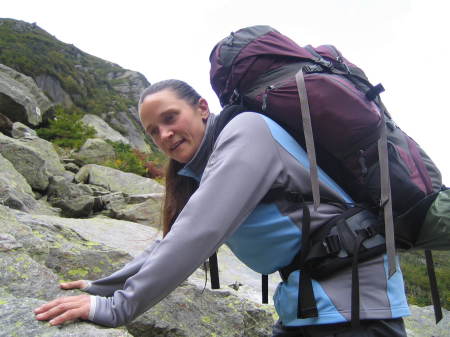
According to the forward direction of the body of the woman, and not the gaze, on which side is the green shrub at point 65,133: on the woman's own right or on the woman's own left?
on the woman's own right

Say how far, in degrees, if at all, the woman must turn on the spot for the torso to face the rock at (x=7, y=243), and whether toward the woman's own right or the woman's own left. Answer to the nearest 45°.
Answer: approximately 45° to the woman's own right

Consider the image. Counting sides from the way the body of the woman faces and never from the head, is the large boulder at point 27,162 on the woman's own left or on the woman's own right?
on the woman's own right

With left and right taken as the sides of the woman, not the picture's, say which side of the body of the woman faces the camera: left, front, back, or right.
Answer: left

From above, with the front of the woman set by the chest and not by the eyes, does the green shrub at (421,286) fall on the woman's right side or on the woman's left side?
on the woman's right side

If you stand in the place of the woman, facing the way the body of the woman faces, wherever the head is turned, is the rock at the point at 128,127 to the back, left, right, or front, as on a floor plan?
right

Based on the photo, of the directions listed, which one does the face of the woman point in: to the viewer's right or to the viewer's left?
to the viewer's left

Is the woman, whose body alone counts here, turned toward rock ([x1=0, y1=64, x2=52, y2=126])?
no
